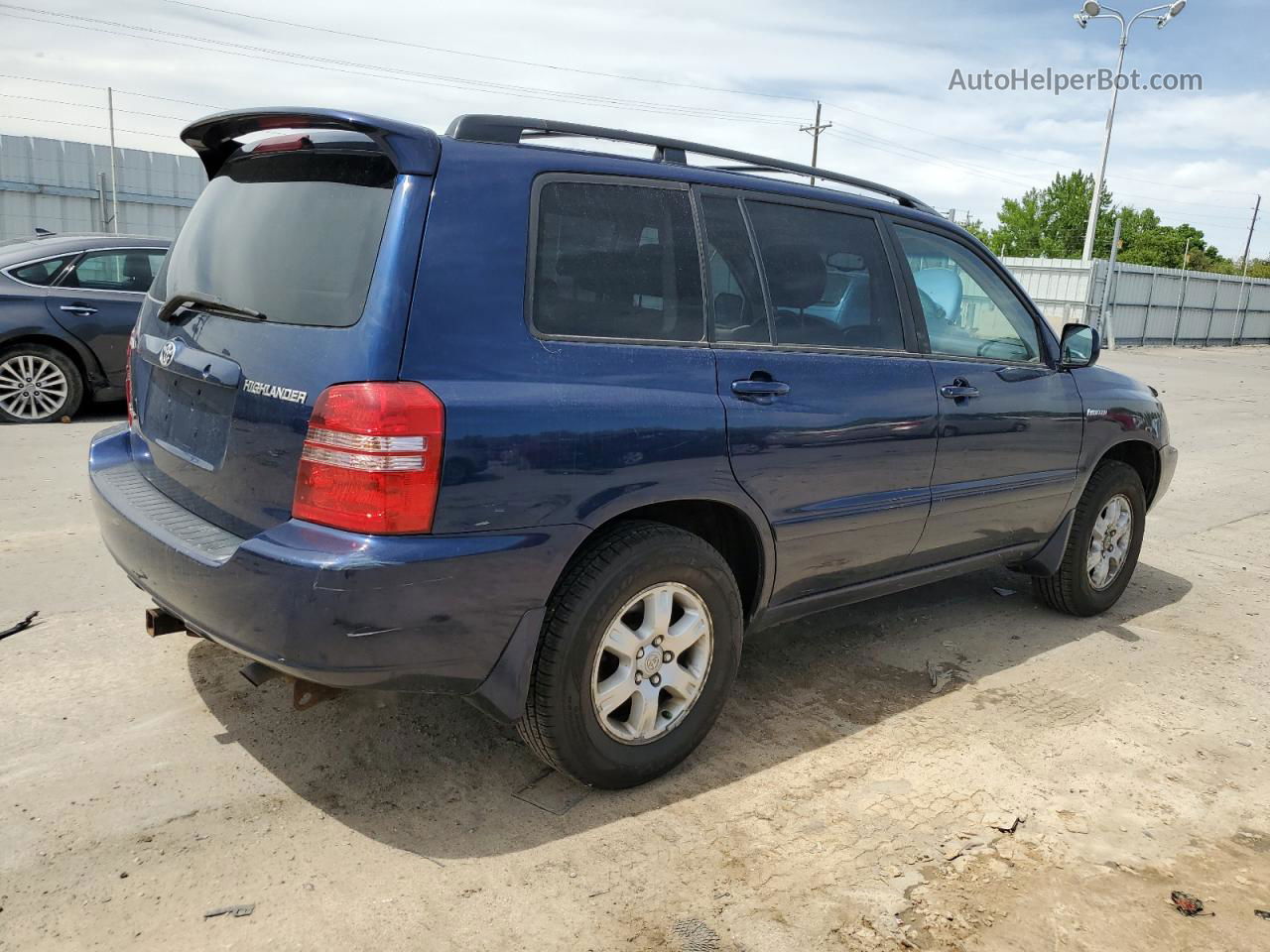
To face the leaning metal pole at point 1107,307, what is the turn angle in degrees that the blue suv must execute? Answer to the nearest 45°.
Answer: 0° — it already faces it

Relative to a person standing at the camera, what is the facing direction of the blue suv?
facing away from the viewer and to the right of the viewer

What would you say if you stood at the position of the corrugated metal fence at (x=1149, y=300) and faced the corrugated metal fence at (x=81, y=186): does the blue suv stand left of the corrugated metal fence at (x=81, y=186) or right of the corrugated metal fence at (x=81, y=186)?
left

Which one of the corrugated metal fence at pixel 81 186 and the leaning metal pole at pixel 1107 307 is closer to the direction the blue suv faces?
the leaning metal pole

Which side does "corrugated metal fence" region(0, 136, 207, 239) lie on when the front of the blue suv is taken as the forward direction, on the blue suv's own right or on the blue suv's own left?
on the blue suv's own left

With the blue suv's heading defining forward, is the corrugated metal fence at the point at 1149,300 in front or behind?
in front

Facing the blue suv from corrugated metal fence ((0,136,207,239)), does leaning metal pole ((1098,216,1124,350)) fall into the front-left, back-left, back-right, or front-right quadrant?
front-left
